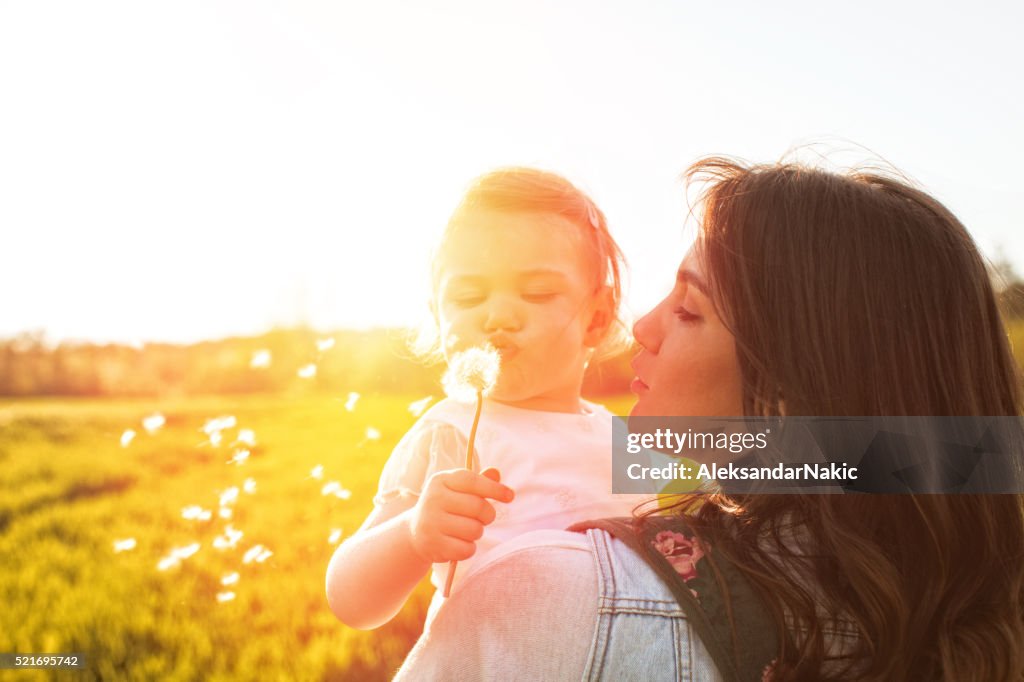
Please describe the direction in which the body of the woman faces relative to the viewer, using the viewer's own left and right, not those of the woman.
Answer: facing away from the viewer and to the left of the viewer

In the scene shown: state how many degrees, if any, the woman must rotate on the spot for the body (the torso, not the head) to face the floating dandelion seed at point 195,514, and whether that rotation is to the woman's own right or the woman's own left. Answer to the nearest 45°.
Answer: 0° — they already face it

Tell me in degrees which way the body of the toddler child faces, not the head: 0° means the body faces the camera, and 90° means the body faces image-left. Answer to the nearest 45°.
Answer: approximately 0°
